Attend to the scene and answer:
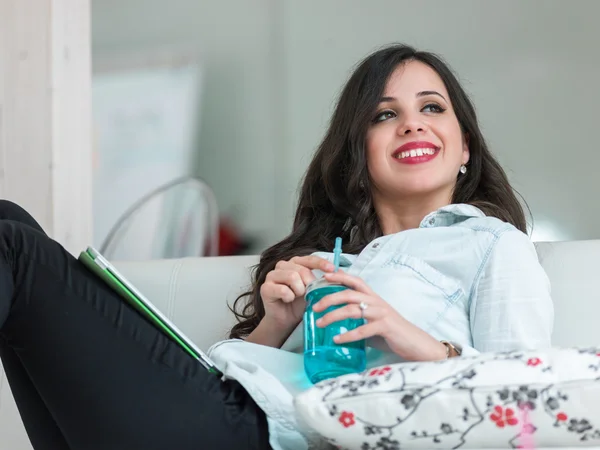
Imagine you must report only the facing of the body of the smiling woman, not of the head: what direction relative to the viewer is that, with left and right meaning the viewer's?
facing the viewer and to the left of the viewer

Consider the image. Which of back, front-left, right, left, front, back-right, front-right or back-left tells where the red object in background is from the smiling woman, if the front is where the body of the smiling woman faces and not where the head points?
back-right
